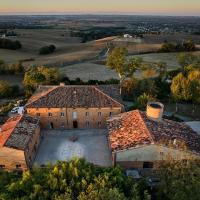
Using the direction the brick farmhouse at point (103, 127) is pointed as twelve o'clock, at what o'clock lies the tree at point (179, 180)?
The tree is roughly at 11 o'clock from the brick farmhouse.

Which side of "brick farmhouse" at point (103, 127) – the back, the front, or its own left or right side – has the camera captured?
front

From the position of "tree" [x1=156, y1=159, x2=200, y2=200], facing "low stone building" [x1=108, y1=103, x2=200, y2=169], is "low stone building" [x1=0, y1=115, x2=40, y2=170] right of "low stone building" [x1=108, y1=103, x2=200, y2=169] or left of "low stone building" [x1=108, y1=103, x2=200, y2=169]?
left
